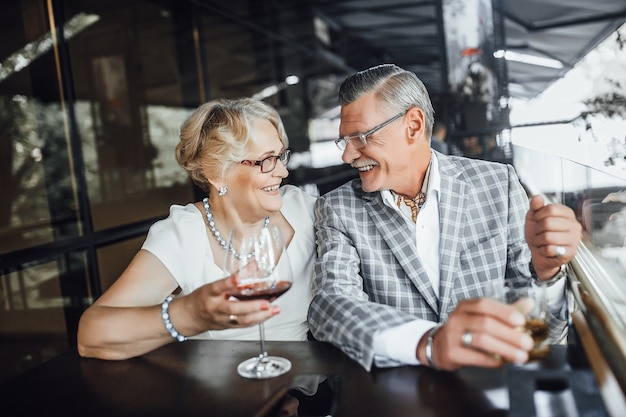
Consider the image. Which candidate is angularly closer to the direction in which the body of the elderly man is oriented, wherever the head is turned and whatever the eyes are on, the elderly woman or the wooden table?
the wooden table

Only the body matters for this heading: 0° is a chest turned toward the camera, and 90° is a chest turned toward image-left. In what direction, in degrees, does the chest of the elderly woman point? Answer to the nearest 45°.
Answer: approximately 315°

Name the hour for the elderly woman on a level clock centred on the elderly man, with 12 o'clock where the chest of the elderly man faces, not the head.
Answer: The elderly woman is roughly at 3 o'clock from the elderly man.
